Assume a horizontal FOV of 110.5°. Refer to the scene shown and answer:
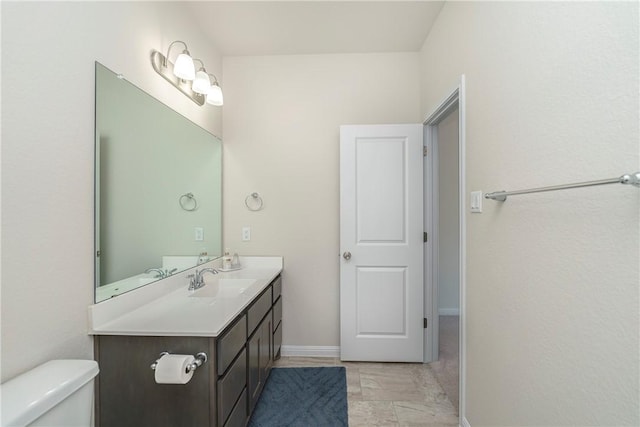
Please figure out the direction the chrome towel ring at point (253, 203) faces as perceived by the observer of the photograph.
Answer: facing the viewer

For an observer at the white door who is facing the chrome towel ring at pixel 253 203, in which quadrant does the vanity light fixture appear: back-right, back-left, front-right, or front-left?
front-left

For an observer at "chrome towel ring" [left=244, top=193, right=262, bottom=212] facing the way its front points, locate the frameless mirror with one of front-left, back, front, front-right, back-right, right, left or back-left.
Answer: front-right

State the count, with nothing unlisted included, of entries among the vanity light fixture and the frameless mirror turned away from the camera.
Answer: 0

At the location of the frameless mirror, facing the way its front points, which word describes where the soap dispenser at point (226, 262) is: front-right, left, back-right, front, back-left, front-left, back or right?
left

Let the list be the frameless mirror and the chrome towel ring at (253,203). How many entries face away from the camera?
0

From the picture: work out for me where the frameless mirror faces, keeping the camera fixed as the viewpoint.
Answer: facing the viewer and to the right of the viewer

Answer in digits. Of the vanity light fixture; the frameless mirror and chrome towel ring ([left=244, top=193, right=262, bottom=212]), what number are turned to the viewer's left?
0
